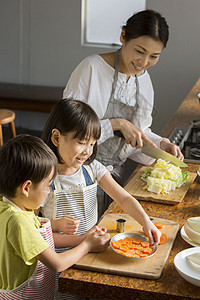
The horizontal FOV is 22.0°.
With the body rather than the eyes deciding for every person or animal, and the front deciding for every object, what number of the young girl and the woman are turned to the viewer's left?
0

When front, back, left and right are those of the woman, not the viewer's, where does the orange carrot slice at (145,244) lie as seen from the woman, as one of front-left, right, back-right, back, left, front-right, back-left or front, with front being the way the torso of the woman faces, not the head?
front-right

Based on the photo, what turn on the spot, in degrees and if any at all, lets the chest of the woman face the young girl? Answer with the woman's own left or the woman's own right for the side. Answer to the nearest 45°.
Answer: approximately 45° to the woman's own right

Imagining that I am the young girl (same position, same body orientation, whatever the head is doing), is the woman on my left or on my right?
on my left

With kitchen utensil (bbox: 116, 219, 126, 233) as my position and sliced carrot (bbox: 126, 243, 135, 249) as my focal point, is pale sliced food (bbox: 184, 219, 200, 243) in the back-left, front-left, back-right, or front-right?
front-left

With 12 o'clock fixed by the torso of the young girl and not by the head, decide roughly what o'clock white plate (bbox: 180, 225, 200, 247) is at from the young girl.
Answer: The white plate is roughly at 12 o'clock from the young girl.

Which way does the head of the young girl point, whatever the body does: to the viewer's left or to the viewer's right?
to the viewer's right

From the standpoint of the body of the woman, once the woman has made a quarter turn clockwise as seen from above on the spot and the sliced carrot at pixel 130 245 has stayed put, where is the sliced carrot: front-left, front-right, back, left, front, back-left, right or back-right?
front-left

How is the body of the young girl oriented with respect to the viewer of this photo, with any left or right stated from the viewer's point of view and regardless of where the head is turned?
facing the viewer and to the right of the viewer
